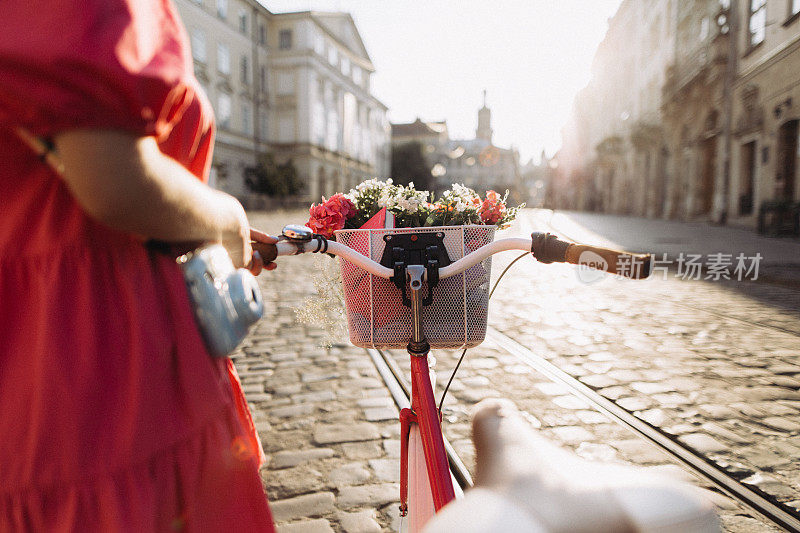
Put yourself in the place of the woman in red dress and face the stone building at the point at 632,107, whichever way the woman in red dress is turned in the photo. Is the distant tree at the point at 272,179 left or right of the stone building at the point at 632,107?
left

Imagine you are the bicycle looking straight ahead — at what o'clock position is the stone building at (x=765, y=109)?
The stone building is roughly at 1 o'clock from the bicycle.

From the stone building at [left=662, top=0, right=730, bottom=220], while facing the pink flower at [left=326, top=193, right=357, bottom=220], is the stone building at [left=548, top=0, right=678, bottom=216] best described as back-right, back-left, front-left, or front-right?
back-right

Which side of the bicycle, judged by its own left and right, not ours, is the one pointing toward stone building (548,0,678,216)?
front

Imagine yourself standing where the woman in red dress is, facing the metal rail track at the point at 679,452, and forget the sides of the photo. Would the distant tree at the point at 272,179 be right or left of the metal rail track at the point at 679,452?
left

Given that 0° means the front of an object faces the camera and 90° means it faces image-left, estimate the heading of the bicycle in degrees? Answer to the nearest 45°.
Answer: approximately 180°

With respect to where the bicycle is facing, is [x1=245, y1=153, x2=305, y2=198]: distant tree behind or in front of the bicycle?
in front

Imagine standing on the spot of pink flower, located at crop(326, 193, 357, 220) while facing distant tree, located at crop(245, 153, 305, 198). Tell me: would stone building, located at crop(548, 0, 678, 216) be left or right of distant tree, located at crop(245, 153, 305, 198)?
right
